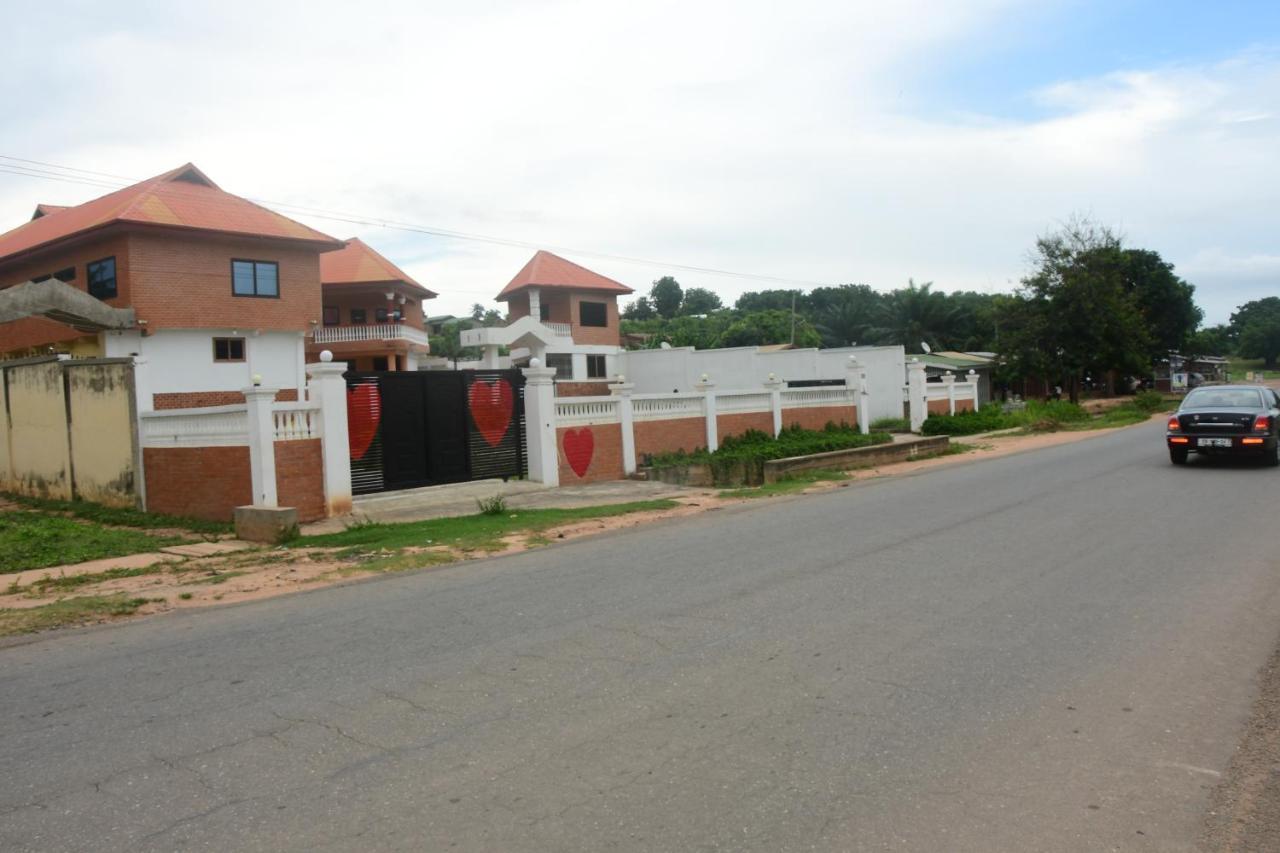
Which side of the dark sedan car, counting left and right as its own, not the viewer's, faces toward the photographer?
back

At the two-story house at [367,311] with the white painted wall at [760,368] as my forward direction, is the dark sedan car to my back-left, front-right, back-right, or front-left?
front-right

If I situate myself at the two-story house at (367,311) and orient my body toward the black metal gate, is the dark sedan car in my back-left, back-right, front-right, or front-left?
front-left

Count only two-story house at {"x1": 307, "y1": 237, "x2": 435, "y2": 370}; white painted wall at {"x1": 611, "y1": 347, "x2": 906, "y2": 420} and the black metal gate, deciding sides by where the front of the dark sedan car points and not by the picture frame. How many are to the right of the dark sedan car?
0

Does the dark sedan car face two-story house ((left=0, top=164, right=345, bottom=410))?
no

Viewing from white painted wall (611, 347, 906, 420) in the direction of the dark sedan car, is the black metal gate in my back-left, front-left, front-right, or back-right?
front-right

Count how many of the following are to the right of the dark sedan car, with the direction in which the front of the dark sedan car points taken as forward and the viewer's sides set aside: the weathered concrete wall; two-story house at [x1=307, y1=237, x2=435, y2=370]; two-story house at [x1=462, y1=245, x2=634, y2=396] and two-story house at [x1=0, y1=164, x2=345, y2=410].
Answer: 0

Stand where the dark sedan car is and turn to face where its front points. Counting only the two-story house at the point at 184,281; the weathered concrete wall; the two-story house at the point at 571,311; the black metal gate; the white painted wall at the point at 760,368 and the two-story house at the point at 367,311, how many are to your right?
0

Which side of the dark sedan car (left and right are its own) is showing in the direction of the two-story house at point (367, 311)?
left

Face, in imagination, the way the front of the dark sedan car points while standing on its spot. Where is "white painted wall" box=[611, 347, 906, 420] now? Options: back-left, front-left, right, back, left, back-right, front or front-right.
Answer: front-left

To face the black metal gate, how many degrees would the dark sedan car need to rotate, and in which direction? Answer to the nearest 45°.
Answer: approximately 135° to its left

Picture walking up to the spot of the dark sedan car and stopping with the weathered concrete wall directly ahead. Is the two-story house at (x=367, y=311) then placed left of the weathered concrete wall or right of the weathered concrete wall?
right

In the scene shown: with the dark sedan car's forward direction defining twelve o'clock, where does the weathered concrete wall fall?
The weathered concrete wall is roughly at 8 o'clock from the dark sedan car.

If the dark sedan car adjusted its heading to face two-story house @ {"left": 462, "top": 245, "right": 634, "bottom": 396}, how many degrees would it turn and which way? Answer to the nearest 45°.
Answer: approximately 45° to its left

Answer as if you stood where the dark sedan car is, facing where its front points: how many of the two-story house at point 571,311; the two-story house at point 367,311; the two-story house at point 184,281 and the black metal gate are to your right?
0

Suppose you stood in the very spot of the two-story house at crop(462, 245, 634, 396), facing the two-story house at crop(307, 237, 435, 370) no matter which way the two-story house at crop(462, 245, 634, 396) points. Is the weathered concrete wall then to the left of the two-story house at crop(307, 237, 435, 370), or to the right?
left
